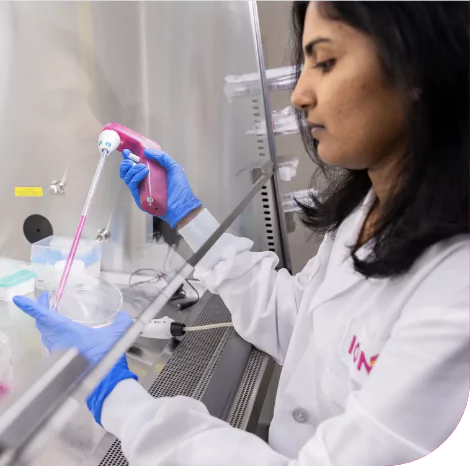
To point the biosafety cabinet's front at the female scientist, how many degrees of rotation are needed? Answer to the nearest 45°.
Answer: approximately 45° to its right

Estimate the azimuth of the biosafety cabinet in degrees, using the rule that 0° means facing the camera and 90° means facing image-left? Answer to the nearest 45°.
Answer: approximately 315°

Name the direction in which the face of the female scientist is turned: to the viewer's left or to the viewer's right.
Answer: to the viewer's left
